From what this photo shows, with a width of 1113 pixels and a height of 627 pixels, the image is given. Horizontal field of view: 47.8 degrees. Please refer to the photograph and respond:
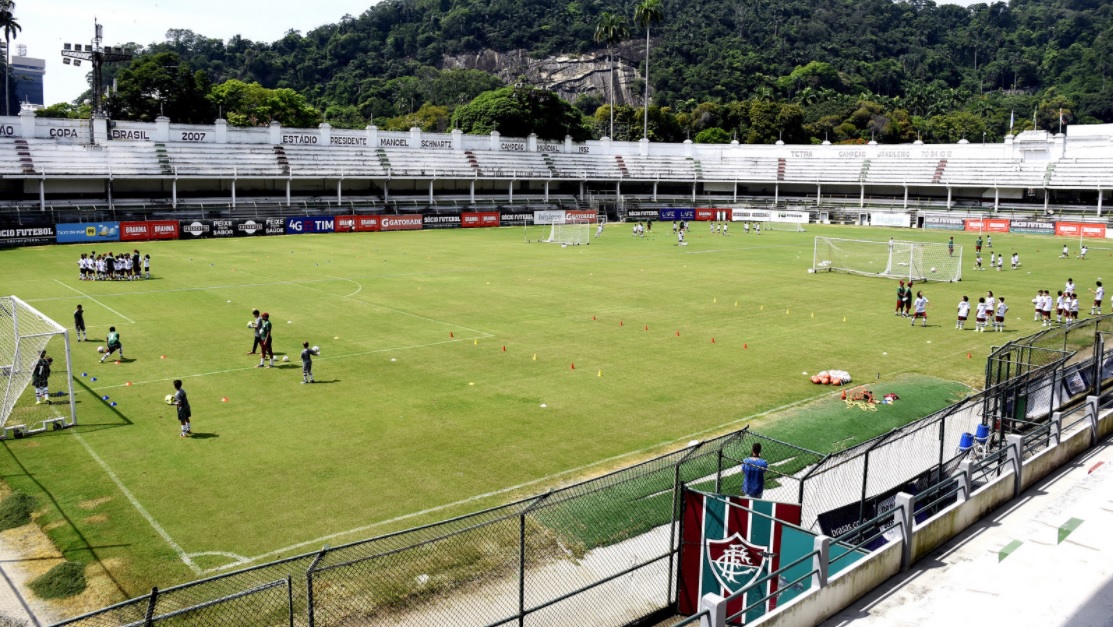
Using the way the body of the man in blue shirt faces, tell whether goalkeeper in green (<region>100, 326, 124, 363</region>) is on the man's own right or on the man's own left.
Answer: on the man's own left

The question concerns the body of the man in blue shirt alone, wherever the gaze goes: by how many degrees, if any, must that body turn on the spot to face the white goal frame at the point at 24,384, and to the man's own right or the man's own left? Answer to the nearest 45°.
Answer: approximately 90° to the man's own left

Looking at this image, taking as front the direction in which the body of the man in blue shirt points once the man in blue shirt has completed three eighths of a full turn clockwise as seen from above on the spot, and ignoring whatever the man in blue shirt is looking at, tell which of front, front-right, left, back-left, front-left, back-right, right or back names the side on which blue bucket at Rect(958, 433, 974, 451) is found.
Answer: left

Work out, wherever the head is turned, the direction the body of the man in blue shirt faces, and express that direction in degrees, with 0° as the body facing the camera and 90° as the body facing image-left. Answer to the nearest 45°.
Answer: approximately 180°

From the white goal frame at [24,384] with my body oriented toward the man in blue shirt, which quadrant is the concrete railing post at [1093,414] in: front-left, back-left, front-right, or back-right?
front-left

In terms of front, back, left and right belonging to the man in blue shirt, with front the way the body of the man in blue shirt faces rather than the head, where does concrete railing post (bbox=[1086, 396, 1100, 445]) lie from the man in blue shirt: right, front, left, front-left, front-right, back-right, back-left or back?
front-right
